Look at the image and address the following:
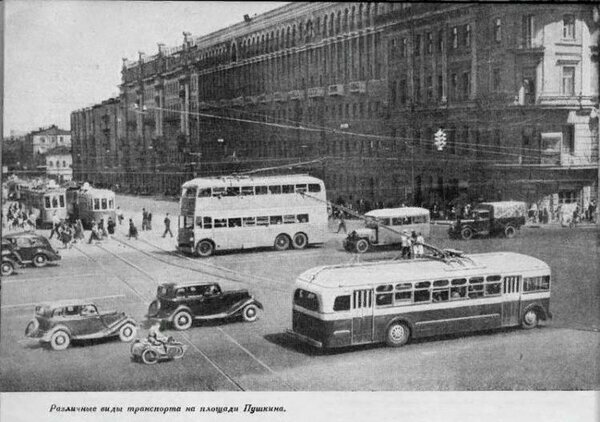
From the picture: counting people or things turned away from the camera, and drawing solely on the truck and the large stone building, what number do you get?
0

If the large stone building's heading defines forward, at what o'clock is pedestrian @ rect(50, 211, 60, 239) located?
The pedestrian is roughly at 1 o'clock from the large stone building.

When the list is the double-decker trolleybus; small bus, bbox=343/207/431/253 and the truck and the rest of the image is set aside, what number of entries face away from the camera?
0

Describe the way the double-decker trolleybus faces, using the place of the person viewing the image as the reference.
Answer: facing the viewer and to the left of the viewer

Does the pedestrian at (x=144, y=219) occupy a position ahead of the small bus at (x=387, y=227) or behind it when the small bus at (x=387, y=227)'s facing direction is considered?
ahead

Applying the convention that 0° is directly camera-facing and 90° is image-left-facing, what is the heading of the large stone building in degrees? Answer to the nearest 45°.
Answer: approximately 45°

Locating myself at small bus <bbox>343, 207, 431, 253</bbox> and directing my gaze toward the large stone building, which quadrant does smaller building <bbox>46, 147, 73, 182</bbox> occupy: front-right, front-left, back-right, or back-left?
front-left

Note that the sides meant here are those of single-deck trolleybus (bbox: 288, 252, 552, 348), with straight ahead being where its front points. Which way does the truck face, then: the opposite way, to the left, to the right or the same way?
the opposite way

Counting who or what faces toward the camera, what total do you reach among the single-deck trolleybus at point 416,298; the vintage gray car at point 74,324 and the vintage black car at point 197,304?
0

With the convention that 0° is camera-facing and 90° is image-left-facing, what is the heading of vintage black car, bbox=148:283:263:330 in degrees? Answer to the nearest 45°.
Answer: approximately 225°

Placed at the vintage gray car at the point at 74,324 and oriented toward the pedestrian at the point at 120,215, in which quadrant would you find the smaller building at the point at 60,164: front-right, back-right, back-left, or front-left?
front-left
